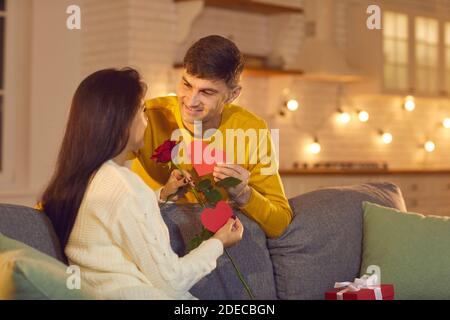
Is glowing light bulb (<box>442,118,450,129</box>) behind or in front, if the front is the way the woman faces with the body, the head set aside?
in front

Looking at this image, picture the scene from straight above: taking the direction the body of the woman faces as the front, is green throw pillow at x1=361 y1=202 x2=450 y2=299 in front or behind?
in front

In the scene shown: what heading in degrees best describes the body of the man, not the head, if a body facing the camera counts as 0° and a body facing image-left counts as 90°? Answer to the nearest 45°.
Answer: approximately 45°

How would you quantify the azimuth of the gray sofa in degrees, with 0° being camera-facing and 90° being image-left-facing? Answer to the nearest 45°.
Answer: approximately 0°

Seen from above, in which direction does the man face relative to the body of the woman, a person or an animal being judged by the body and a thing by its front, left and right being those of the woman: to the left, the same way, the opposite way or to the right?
the opposite way

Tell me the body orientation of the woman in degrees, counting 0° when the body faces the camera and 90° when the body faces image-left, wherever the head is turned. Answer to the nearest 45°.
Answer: approximately 225°

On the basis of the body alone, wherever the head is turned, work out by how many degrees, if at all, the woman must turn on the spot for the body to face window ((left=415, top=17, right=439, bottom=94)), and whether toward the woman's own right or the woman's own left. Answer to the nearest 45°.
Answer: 0° — they already face it

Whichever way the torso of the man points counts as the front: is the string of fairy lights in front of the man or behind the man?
behind

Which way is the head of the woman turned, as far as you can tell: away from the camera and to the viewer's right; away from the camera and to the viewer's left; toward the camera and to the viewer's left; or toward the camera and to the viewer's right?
away from the camera and to the viewer's right

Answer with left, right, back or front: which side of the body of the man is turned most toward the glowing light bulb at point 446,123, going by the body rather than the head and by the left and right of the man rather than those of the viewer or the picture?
back

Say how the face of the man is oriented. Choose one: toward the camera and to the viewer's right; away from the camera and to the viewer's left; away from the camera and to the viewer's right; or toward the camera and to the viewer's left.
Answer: toward the camera and to the viewer's left
